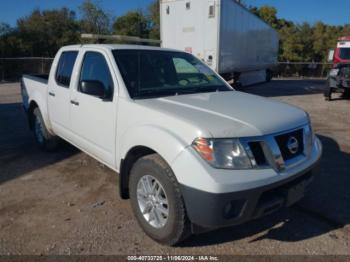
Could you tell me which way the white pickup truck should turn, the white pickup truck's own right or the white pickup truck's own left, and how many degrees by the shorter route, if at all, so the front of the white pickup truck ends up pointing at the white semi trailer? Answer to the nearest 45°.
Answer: approximately 135° to the white pickup truck's own left

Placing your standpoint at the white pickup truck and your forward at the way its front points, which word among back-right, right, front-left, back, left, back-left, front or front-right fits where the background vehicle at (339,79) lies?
left

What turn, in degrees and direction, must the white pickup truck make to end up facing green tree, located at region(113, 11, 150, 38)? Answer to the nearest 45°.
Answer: approximately 135° to its left

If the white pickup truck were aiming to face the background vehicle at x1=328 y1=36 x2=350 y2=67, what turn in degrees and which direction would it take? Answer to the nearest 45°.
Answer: approximately 90° to its left

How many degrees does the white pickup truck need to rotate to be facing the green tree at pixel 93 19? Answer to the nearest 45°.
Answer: approximately 135° to its left

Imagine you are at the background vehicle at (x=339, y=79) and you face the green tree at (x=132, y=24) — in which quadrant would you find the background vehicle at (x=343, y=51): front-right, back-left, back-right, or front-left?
front-right

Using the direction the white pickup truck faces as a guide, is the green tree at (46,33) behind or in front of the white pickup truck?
behind

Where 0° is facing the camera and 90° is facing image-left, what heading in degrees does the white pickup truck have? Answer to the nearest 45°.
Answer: approximately 315°

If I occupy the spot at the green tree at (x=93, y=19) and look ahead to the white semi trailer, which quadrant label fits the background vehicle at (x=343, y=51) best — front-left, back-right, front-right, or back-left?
front-left

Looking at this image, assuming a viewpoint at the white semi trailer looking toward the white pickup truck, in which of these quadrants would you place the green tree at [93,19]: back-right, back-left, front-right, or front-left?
back-right
